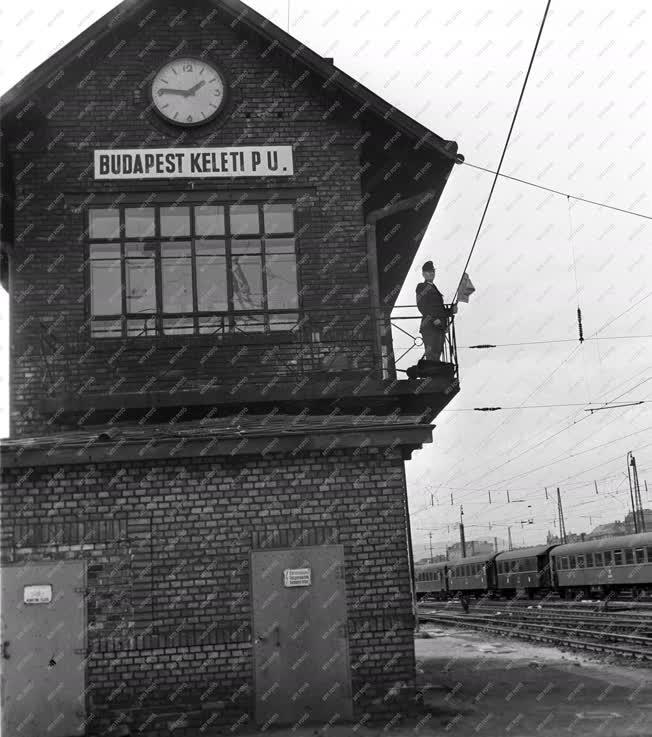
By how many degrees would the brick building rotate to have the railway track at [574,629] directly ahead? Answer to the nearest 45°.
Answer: approximately 135° to its left

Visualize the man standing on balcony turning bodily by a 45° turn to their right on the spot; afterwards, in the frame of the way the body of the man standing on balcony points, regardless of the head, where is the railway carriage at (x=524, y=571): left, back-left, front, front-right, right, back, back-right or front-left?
back

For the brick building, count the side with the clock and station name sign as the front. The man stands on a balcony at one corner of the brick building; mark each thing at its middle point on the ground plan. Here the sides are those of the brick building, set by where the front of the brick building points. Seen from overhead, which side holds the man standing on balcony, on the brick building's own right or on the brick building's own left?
on the brick building's own left

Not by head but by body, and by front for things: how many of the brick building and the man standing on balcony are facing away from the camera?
0

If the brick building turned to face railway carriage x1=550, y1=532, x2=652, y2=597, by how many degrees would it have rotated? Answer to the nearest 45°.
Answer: approximately 135° to its left

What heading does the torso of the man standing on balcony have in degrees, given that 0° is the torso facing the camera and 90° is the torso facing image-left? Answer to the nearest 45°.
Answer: approximately 315°

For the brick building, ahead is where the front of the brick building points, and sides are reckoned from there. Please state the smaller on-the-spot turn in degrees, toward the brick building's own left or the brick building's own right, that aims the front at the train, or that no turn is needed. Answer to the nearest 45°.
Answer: approximately 135° to the brick building's own left

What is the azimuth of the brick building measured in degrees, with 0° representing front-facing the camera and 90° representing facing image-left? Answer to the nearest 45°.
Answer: approximately 0°
